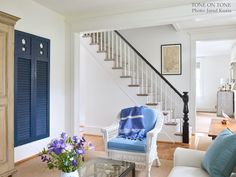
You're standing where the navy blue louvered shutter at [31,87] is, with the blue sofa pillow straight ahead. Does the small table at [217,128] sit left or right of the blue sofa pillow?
left

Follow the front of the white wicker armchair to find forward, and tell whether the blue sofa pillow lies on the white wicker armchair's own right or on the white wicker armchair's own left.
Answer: on the white wicker armchair's own left

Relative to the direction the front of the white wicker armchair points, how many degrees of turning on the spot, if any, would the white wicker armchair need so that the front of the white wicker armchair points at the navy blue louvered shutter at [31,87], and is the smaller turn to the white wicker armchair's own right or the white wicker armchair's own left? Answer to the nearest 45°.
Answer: approximately 45° to the white wicker armchair's own right

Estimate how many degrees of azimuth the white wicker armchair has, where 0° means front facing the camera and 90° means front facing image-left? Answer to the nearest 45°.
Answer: approximately 45°

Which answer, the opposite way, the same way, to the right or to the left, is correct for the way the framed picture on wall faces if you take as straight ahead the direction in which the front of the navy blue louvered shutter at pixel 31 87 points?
to the right

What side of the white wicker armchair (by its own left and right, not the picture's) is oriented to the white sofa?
left

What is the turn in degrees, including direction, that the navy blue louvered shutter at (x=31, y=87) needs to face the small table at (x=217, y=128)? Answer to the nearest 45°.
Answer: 0° — it already faces it

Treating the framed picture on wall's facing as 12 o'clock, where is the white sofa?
The white sofa is roughly at 12 o'clock from the framed picture on wall.

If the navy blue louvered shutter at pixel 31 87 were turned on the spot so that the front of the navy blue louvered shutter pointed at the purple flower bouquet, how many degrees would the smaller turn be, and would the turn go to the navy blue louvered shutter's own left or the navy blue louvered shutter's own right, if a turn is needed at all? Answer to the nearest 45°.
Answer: approximately 45° to the navy blue louvered shutter's own right
